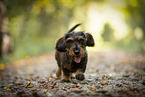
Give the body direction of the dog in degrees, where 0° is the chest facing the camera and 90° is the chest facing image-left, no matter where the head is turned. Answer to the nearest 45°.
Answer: approximately 0°
